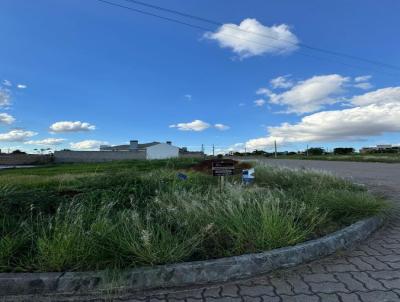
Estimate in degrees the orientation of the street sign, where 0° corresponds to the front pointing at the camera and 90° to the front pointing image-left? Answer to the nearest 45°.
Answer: approximately 0°

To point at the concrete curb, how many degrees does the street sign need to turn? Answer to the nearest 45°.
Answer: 0° — it already faces it
